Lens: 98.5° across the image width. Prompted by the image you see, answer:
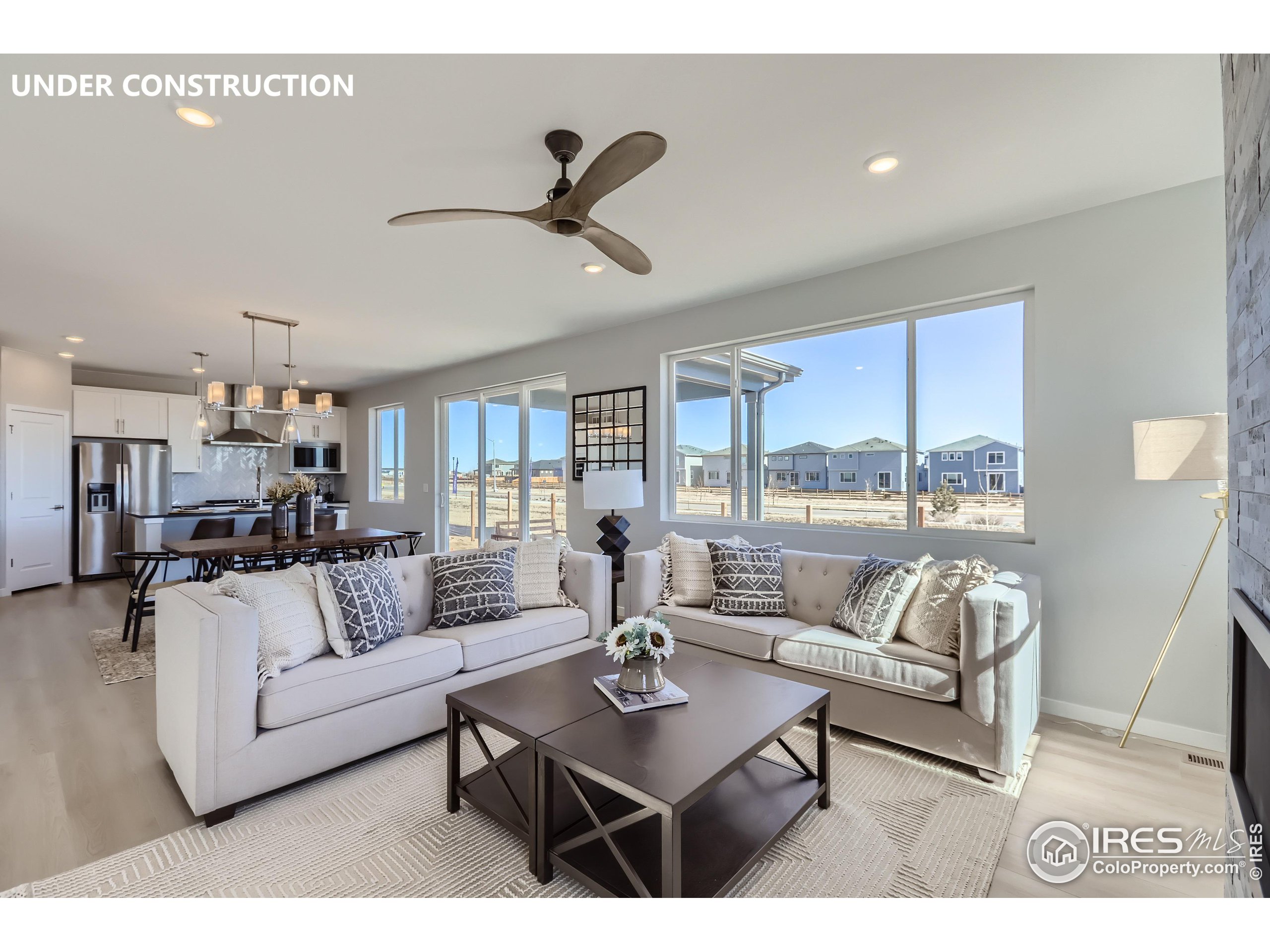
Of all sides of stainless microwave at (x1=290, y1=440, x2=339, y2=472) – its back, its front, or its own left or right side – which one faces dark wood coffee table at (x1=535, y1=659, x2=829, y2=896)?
front

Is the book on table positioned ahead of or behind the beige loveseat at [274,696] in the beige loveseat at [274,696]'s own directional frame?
ahead

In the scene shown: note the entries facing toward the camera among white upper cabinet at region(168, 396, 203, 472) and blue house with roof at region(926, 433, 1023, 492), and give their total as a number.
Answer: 2

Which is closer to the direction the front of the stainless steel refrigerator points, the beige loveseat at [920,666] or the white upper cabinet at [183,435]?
the beige loveseat

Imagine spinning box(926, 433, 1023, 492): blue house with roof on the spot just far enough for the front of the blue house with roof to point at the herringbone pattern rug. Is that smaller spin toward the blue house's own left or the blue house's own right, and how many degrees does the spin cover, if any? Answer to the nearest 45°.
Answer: approximately 45° to the blue house's own right

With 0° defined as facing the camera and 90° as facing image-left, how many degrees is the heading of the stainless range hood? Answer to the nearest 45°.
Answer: approximately 0°

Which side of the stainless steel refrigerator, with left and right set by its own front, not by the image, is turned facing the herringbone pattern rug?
front

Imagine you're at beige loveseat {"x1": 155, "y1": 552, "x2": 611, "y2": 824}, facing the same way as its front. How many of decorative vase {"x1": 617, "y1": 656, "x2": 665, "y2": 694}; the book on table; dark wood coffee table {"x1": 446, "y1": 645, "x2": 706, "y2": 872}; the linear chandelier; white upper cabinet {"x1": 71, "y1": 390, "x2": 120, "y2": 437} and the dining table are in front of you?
3

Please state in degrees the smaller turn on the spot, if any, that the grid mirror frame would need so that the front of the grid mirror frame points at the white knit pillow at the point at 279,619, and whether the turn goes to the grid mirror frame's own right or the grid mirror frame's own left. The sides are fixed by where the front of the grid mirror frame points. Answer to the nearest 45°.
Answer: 0° — it already faces it

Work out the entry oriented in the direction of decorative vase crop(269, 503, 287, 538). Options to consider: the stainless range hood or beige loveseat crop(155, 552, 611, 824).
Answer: the stainless range hood

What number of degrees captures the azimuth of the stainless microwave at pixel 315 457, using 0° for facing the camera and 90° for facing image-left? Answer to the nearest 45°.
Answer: approximately 0°

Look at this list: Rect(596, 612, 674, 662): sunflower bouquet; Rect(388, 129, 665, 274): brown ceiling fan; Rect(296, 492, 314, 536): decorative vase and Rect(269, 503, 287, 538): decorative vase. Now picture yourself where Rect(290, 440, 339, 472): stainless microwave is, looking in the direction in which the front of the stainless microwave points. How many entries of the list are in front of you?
4

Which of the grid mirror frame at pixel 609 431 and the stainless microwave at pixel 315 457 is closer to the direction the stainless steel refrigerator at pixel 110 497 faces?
the grid mirror frame

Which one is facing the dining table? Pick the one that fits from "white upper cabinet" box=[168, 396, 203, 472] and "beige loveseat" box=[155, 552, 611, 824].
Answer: the white upper cabinet

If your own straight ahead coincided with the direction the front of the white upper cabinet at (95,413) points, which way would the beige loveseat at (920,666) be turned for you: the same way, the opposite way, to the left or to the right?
to the right

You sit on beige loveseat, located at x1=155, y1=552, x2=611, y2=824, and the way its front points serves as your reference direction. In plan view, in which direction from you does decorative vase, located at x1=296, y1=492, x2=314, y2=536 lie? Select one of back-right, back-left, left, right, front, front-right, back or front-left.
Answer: back-left

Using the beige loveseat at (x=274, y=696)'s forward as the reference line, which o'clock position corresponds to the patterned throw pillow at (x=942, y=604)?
The patterned throw pillow is roughly at 11 o'clock from the beige loveseat.

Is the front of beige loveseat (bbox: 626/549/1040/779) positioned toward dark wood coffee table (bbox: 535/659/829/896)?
yes
